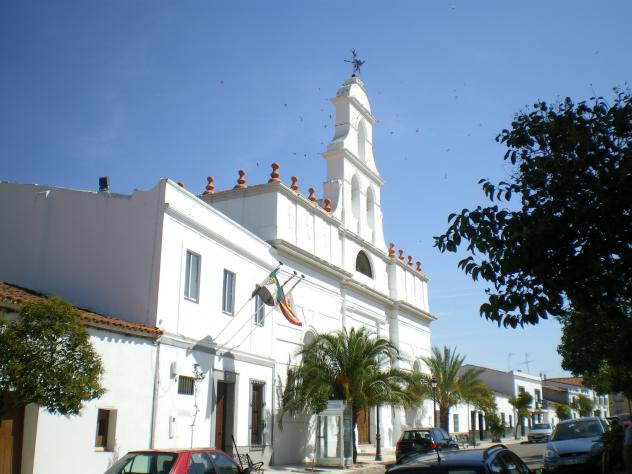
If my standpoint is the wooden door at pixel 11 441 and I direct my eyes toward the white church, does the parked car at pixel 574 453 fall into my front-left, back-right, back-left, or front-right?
front-right

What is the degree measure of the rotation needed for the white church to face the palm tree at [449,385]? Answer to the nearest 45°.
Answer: approximately 90° to its left

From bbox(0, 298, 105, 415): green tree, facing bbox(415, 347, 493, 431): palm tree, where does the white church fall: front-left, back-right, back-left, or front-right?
front-left

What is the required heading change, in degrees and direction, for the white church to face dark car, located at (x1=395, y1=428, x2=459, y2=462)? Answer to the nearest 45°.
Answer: approximately 90° to its left

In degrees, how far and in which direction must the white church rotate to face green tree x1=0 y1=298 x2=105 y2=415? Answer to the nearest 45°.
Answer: approximately 45° to its right

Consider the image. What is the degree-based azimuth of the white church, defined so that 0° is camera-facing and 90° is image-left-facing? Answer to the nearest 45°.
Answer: approximately 315°

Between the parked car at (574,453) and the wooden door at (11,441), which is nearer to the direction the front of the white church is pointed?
the parked car

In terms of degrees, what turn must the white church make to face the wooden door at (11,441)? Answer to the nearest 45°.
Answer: approximately 90° to its right

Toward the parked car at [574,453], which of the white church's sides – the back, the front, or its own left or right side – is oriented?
front

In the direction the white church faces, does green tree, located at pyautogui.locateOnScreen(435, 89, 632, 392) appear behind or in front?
in front

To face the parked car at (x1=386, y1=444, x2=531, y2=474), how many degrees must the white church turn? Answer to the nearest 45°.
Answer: approximately 45° to its right

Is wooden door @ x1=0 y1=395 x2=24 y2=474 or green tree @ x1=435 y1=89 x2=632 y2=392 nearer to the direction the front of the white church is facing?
the green tree

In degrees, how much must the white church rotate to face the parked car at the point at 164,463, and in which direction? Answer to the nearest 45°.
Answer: approximately 45° to its right
